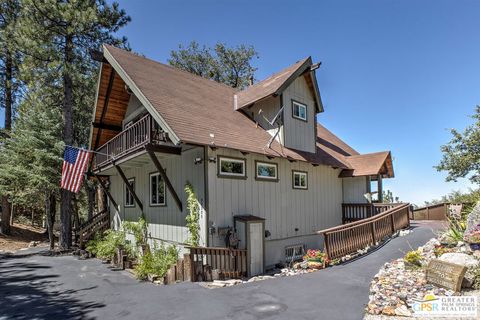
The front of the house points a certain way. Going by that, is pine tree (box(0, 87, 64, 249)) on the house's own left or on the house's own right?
on the house's own right

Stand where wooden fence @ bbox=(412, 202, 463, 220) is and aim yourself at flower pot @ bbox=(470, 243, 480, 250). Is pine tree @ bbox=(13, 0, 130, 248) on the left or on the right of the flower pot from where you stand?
right

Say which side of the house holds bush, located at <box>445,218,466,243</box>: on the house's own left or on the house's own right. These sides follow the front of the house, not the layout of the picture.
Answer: on the house's own left

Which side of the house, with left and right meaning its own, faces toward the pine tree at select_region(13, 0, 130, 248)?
right

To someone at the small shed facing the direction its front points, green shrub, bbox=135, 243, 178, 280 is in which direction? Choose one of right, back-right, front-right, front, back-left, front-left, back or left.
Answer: back-right

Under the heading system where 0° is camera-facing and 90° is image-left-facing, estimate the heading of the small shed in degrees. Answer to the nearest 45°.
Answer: approximately 315°
